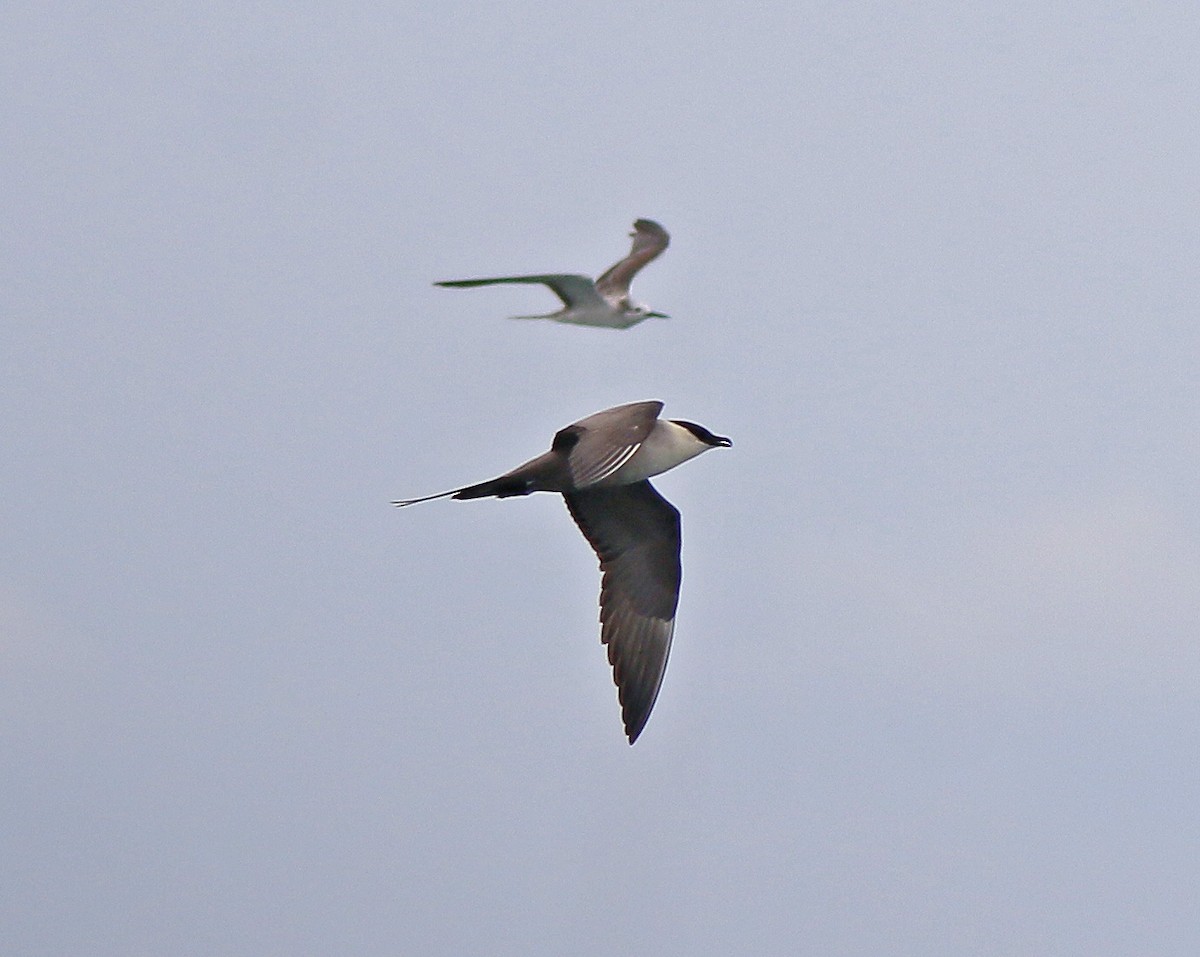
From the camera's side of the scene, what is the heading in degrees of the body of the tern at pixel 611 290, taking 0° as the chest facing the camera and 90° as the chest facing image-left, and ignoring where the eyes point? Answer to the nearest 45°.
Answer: approximately 270°

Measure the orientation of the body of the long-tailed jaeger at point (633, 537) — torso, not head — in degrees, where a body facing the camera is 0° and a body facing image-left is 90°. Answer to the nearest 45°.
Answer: approximately 270°
